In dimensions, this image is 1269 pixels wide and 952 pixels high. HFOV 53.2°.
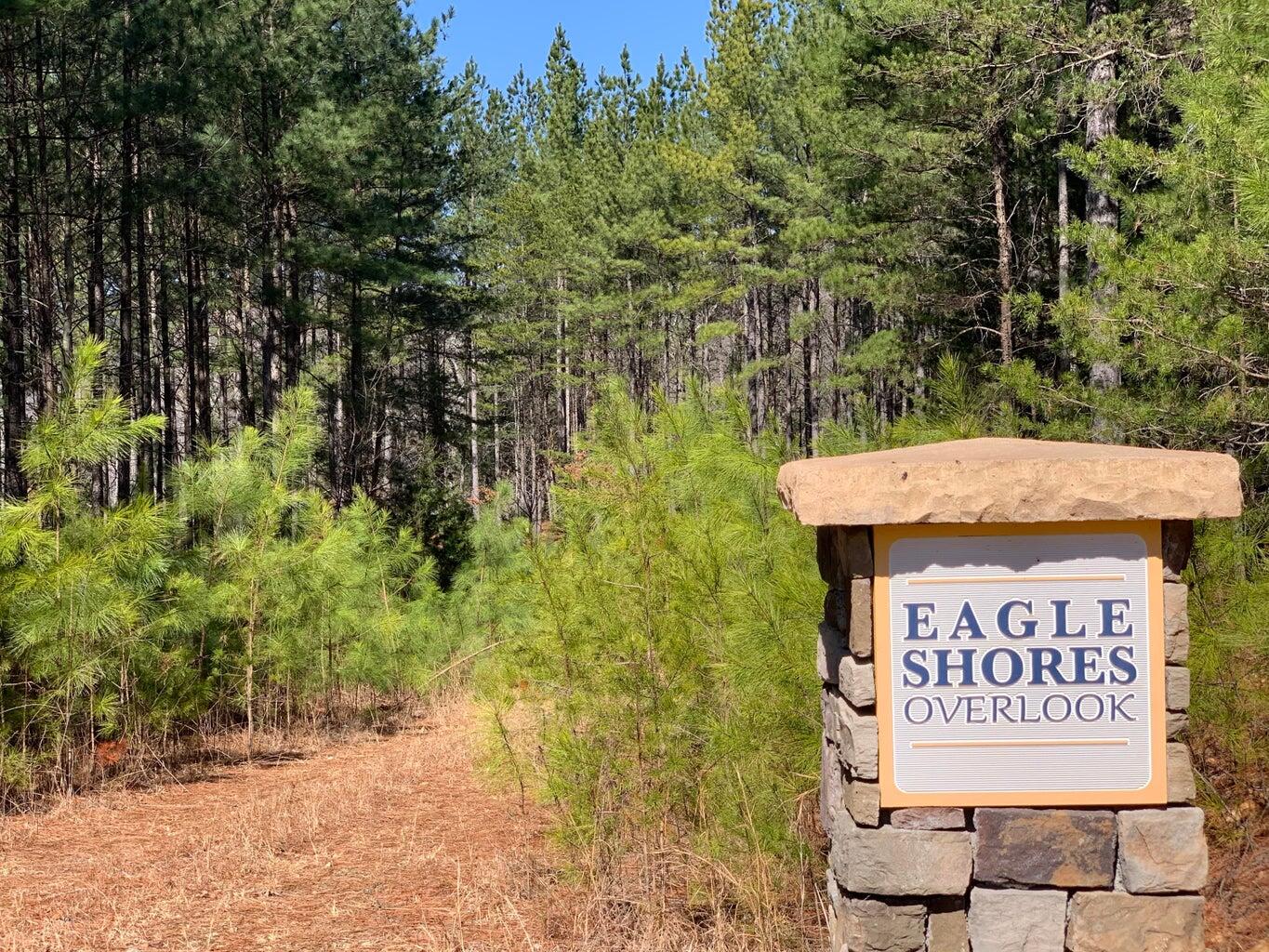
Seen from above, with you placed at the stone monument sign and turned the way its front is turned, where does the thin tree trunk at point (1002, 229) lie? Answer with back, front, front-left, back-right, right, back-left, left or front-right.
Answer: back

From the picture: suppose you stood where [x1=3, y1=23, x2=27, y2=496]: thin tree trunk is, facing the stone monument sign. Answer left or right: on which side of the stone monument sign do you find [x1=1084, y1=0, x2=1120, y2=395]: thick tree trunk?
left

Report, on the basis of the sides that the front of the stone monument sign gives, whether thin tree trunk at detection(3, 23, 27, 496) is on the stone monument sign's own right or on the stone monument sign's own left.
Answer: on the stone monument sign's own right

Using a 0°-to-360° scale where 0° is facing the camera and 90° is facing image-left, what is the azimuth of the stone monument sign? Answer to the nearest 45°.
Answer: approximately 0°

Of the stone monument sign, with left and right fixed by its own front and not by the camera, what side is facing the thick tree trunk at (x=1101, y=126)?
back
